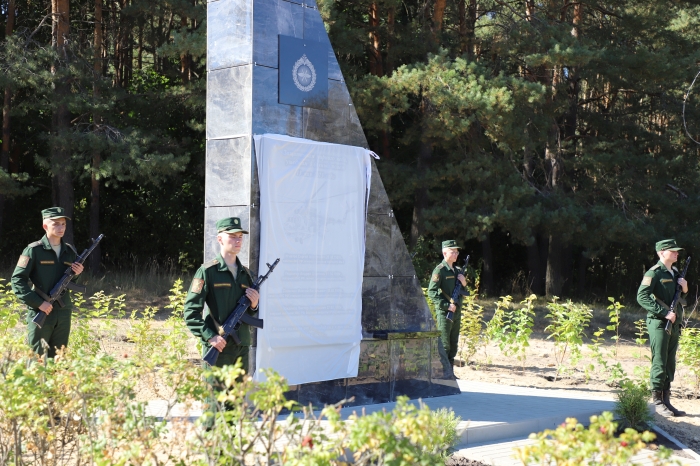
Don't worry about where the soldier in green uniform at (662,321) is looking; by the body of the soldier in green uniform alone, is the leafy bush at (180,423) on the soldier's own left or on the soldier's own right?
on the soldier's own right

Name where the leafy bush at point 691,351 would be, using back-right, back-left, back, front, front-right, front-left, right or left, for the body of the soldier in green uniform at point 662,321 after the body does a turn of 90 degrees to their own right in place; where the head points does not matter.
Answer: back-right

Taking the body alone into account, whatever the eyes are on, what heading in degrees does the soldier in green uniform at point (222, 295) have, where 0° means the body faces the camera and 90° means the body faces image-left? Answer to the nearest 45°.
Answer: approximately 315°

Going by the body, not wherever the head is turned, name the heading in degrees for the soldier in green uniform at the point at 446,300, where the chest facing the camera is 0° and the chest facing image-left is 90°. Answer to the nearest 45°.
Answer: approximately 315°

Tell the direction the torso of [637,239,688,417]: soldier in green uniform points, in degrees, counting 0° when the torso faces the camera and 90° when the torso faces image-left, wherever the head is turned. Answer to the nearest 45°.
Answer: approximately 315°
